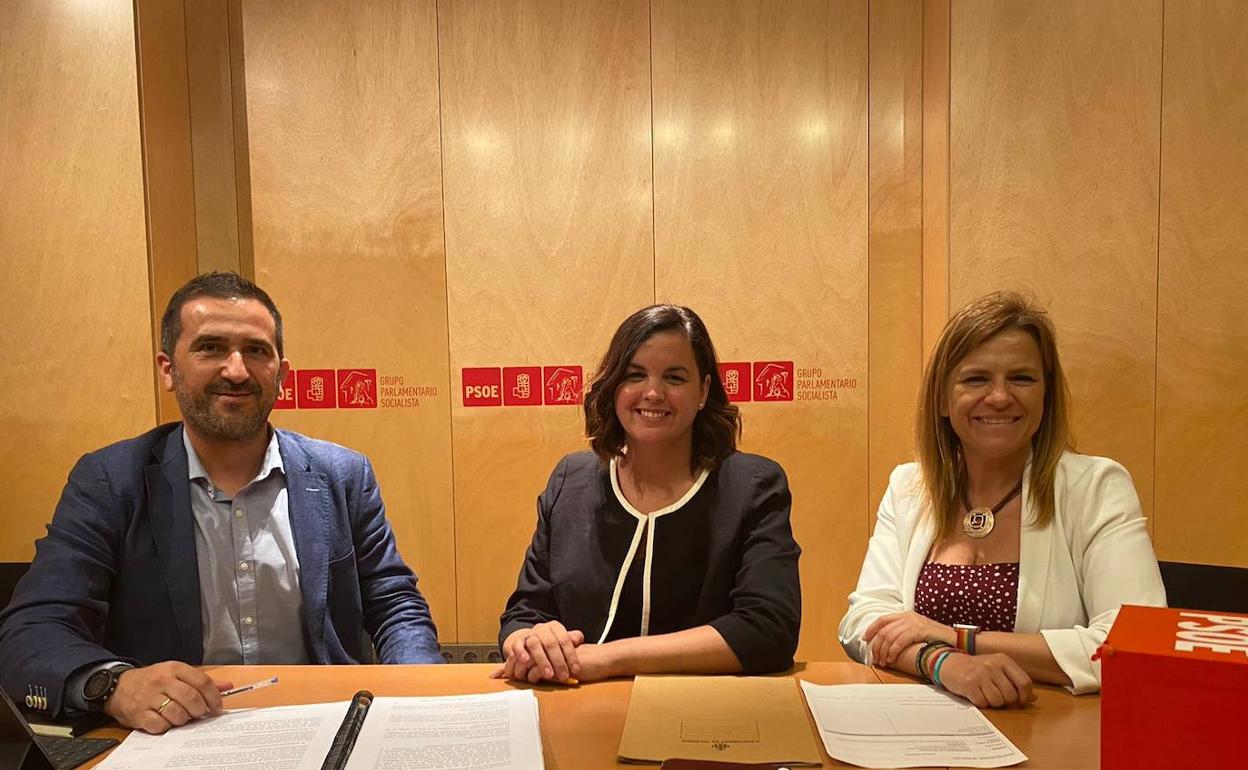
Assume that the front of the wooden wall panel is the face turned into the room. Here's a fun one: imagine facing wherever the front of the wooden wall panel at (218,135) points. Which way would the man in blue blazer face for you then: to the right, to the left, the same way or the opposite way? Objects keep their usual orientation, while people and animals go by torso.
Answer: the same way

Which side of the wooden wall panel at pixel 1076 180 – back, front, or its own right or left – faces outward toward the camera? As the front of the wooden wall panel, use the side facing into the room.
front

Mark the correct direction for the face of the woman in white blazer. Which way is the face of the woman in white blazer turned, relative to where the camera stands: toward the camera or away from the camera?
toward the camera

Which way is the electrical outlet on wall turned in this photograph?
toward the camera

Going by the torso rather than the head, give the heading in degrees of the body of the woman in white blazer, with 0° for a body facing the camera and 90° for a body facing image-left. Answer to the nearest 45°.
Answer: approximately 45°

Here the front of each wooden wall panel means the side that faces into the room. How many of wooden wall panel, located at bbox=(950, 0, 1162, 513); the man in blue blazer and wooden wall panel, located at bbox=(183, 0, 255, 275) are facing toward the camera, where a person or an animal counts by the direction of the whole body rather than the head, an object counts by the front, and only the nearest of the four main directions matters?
3

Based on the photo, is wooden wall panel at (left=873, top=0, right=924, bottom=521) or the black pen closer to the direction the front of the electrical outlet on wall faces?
the black pen

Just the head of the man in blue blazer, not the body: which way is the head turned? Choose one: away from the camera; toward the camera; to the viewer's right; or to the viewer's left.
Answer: toward the camera

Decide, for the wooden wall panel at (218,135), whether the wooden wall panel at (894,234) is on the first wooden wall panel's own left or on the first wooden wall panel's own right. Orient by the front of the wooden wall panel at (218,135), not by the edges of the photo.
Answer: on the first wooden wall panel's own left

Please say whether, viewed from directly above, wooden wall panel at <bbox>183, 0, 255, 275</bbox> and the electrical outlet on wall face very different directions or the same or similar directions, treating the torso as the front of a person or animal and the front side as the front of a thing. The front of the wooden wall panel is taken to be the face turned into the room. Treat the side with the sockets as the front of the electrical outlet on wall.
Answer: same or similar directions

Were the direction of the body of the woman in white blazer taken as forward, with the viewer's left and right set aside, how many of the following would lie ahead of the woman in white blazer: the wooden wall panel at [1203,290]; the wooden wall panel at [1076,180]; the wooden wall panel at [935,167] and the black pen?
1
